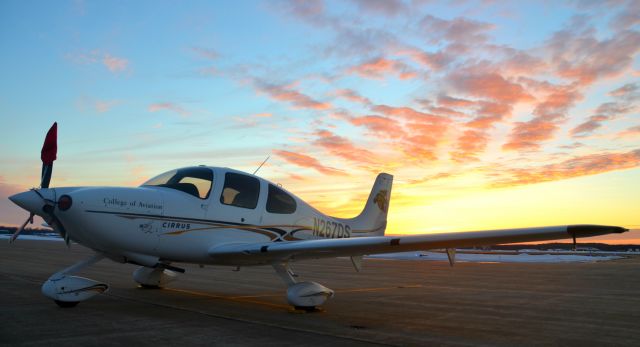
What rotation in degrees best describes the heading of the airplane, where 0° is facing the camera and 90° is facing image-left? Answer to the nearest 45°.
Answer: approximately 45°
